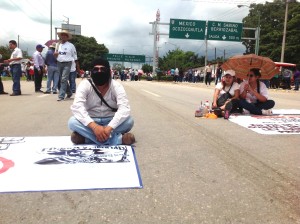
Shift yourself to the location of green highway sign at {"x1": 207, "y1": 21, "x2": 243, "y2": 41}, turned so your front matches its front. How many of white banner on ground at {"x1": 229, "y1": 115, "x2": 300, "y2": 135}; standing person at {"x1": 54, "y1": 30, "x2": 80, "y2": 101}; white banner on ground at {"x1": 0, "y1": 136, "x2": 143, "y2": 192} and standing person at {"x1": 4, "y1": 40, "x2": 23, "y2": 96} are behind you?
0

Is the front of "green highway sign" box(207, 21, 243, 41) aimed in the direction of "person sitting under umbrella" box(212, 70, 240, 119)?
yes

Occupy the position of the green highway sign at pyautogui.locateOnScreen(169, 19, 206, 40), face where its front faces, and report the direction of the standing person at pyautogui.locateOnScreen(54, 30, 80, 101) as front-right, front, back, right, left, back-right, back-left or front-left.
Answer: front

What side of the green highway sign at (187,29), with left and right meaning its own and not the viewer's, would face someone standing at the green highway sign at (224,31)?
left

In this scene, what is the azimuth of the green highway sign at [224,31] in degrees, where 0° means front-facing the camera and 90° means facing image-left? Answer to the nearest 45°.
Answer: approximately 0°

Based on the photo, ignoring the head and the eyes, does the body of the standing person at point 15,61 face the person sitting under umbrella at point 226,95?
no

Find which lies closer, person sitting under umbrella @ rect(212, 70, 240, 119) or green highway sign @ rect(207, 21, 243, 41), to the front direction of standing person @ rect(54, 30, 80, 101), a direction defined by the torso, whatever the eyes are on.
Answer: the person sitting under umbrella

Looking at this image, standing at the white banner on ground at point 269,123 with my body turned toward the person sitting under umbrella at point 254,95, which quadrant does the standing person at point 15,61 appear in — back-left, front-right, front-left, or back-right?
front-left

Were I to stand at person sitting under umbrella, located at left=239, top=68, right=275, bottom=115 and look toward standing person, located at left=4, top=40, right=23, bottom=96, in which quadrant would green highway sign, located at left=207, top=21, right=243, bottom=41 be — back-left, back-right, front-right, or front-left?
front-right

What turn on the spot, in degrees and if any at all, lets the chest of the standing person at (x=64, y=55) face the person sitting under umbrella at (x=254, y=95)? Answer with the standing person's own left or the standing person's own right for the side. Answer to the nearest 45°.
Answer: approximately 90° to the standing person's own left

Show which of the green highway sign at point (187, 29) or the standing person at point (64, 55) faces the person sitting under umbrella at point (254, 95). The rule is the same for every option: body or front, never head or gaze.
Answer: the green highway sign

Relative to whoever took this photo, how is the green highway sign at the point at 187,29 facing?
facing the viewer

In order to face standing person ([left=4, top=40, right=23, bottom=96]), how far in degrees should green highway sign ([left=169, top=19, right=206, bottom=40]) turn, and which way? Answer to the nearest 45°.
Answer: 0° — it already faces them

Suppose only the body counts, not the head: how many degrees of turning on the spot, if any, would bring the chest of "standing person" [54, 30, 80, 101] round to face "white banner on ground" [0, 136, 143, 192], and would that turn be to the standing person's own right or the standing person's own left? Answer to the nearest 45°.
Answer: approximately 45° to the standing person's own left

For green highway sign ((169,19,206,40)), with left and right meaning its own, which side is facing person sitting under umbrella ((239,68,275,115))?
front
